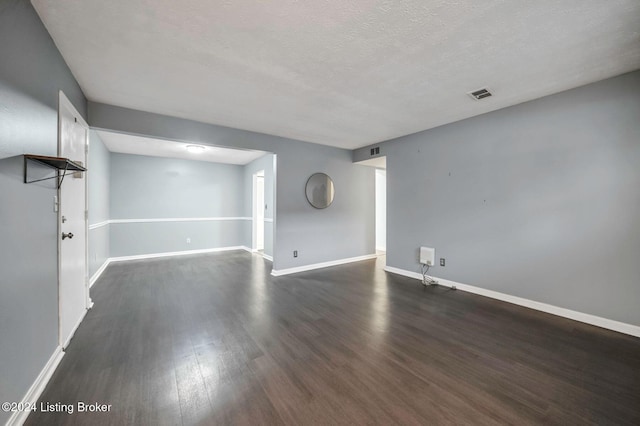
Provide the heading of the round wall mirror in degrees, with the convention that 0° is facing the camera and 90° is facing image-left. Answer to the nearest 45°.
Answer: approximately 315°

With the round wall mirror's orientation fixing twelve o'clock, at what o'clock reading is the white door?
The white door is roughly at 3 o'clock from the round wall mirror.

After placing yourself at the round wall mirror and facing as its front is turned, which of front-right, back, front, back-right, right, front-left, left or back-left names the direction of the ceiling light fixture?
back-right

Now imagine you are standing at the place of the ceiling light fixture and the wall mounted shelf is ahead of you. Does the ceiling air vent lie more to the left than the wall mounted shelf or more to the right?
left

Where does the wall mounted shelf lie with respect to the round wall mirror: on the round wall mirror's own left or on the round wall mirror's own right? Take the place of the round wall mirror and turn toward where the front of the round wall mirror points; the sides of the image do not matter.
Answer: on the round wall mirror's own right
